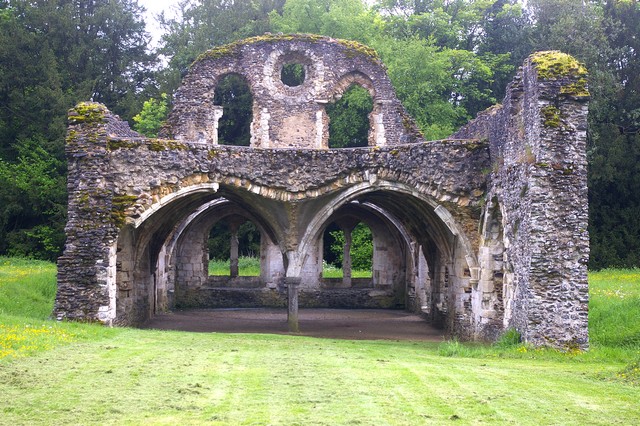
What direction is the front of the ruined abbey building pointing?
toward the camera

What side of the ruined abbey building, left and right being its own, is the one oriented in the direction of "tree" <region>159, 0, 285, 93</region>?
back
